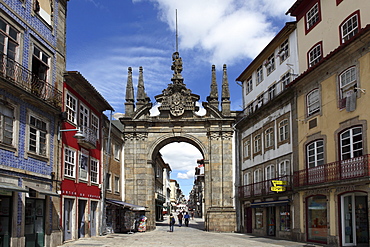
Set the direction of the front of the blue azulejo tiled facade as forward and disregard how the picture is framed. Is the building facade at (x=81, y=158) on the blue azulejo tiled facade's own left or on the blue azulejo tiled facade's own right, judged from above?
on the blue azulejo tiled facade's own left

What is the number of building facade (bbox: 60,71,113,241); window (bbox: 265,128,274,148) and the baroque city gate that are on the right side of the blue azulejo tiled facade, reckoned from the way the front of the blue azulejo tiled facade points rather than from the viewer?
0

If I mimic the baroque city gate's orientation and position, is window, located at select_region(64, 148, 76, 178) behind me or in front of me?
in front

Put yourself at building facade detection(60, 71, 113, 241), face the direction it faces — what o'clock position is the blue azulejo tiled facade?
The blue azulejo tiled facade is roughly at 2 o'clock from the building facade.

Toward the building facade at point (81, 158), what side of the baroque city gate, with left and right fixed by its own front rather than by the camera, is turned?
front

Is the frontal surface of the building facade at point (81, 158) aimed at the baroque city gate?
no

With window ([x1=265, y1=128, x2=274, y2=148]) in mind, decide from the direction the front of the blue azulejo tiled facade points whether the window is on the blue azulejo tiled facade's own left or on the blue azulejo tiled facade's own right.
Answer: on the blue azulejo tiled facade's own left

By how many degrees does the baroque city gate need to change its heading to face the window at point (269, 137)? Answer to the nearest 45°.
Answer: approximately 45° to its left

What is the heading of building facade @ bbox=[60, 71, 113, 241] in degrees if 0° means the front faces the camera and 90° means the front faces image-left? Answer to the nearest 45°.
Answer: approximately 315°

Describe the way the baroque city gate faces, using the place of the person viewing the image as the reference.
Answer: facing the viewer

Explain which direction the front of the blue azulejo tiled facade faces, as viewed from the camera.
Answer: facing the viewer and to the right of the viewer

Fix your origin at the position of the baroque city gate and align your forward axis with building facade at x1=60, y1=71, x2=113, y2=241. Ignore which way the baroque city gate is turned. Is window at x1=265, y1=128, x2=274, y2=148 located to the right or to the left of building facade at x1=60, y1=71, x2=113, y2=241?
left

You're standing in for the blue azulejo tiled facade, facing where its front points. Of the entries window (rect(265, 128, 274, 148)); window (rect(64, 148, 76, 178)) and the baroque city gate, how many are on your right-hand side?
0

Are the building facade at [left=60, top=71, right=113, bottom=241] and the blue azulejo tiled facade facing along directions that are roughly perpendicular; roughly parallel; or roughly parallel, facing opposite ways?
roughly parallel

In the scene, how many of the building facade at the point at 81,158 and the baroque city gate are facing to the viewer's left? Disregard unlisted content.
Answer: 0

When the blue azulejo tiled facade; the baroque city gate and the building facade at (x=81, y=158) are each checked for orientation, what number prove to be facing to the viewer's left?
0

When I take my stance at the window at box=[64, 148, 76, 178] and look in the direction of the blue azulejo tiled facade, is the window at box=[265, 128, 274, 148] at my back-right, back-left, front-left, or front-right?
back-left
